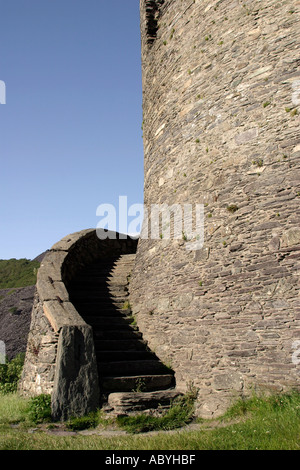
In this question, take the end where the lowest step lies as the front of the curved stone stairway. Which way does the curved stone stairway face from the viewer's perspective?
toward the camera
